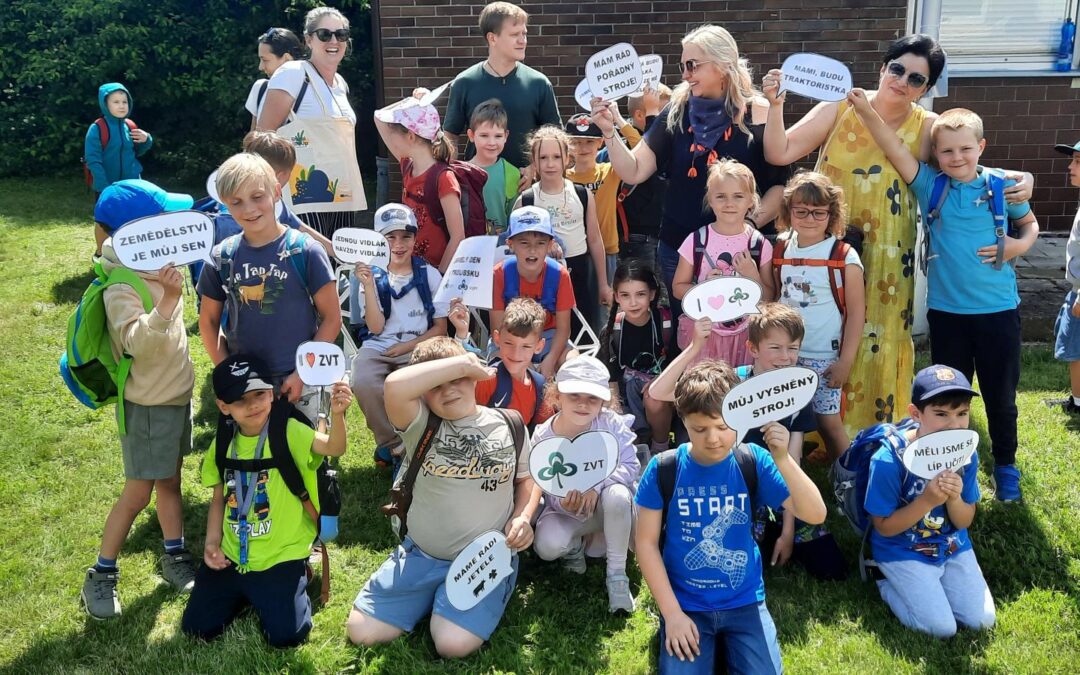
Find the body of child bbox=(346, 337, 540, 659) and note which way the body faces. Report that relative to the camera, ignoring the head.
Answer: toward the camera

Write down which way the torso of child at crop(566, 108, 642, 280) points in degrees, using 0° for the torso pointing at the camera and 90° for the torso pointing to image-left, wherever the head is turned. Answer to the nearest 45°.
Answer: approximately 0°

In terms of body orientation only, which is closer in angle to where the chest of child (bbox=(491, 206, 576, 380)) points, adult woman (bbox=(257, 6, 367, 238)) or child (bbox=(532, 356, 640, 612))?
the child

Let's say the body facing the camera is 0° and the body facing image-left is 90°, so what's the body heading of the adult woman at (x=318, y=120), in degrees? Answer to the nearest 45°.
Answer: approximately 315°

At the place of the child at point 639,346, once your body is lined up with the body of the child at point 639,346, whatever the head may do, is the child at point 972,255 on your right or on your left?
on your left

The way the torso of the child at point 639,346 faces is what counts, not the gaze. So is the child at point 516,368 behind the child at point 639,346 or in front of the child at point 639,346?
in front

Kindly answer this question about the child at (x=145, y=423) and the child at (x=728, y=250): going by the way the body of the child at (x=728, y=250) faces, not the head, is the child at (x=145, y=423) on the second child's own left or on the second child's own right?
on the second child's own right

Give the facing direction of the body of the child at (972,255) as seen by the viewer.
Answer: toward the camera

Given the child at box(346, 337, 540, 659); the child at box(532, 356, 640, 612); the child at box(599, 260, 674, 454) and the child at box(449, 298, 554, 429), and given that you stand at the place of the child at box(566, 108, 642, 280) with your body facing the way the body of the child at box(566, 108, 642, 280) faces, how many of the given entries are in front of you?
4

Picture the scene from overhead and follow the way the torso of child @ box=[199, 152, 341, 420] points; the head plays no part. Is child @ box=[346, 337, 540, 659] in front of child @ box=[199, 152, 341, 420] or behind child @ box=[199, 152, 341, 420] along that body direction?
in front
